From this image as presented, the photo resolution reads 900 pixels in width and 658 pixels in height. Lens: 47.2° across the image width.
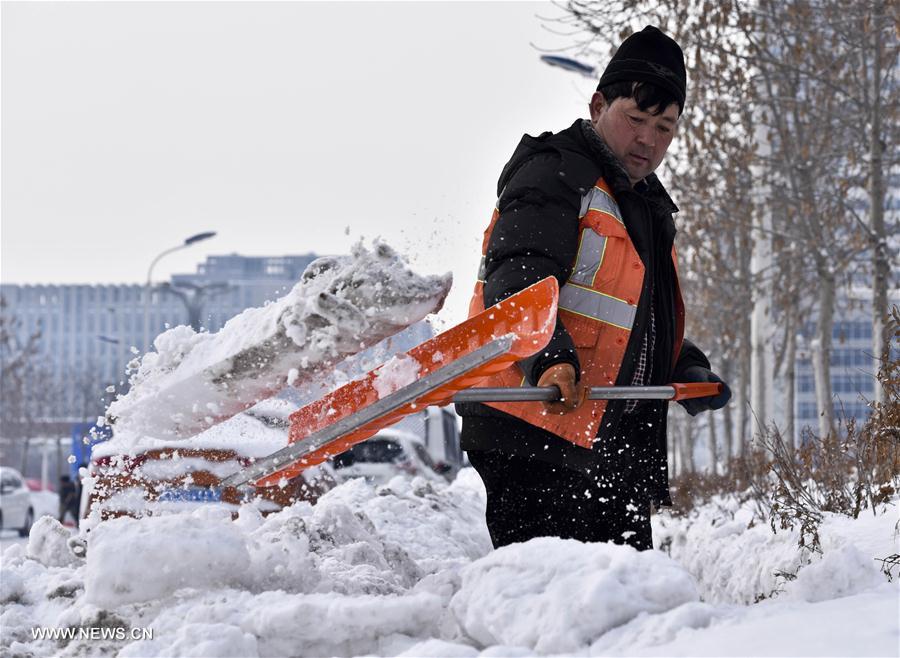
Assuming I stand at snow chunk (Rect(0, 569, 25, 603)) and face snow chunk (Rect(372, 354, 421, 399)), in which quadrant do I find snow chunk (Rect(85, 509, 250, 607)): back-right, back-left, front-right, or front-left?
front-right

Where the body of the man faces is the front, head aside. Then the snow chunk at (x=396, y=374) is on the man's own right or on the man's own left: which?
on the man's own right

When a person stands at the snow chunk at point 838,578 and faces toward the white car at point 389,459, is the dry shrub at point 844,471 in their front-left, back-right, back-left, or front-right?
front-right

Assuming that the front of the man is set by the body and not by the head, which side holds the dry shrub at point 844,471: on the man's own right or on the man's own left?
on the man's own left

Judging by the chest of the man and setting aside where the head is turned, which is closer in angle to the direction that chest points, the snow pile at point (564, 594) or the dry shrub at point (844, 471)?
the snow pile
